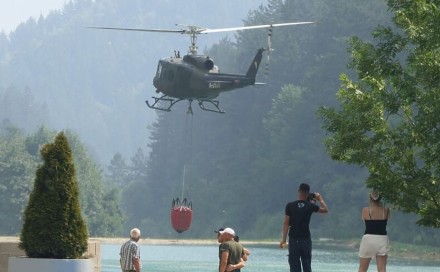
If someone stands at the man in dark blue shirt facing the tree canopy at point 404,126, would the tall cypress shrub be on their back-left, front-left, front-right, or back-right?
back-left

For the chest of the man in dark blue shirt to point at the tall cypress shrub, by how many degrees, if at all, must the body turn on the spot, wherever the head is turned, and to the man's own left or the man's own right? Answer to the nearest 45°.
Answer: approximately 90° to the man's own left

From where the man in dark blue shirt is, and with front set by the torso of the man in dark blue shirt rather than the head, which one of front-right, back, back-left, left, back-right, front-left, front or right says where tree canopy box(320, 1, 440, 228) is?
front-right

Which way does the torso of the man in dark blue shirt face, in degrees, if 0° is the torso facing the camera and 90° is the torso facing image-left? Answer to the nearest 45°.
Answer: approximately 180°

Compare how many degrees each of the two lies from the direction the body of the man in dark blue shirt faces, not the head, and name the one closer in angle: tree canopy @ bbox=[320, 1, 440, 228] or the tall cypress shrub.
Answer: the tree canopy

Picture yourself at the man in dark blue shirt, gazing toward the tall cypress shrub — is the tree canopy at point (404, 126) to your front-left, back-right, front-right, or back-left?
back-right
